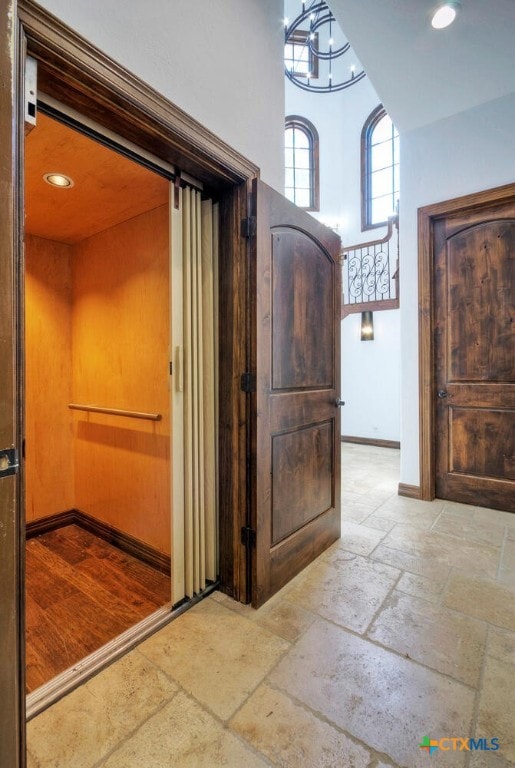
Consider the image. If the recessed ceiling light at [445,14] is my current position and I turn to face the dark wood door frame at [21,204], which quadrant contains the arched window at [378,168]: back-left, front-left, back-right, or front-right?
back-right

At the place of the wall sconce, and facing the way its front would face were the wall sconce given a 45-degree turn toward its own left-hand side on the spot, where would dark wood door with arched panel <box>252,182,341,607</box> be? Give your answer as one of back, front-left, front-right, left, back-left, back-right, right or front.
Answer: front-right

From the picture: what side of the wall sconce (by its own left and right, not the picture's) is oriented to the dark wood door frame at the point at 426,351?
front

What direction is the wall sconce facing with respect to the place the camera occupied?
facing the viewer

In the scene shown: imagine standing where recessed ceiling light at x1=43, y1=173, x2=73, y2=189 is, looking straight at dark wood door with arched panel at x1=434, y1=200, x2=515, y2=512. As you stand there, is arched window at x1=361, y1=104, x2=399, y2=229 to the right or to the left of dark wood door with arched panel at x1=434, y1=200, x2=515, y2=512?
left

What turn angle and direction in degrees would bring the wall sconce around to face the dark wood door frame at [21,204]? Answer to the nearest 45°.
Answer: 0° — it already faces it

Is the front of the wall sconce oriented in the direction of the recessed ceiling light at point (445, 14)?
yes

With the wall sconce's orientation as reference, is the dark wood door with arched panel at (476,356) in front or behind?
in front

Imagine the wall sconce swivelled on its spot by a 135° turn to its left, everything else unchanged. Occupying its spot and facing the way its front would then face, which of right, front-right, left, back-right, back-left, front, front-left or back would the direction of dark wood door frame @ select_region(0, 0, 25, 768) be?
back-right

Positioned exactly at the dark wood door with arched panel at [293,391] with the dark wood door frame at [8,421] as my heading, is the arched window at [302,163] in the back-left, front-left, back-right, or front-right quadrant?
back-right
